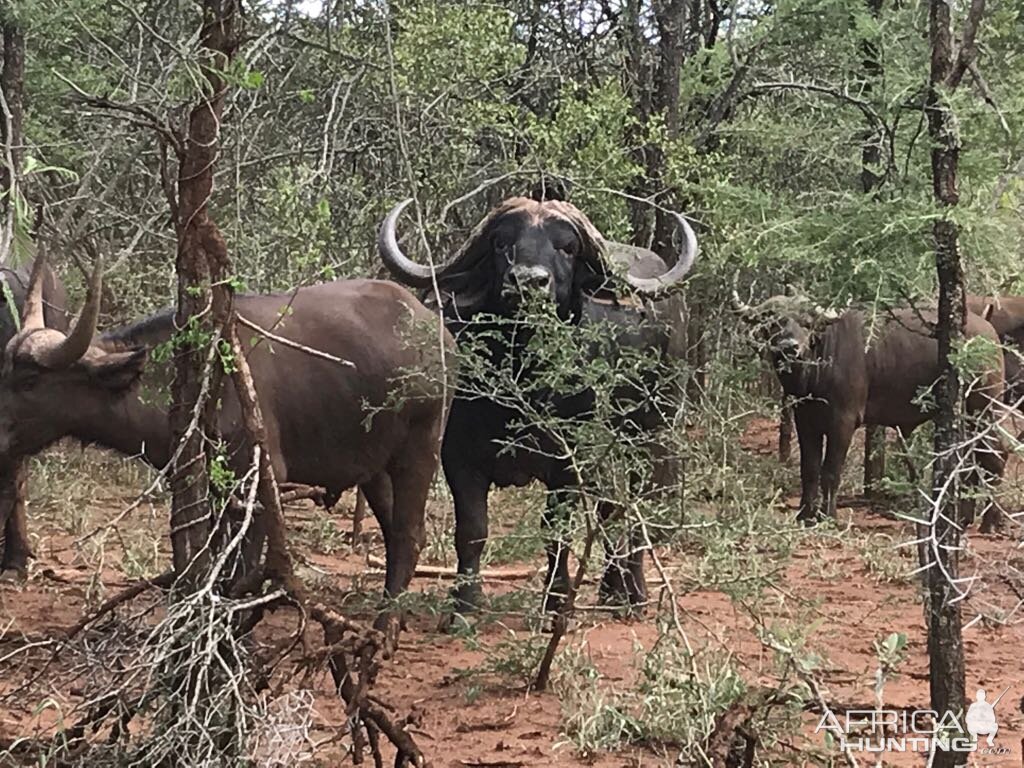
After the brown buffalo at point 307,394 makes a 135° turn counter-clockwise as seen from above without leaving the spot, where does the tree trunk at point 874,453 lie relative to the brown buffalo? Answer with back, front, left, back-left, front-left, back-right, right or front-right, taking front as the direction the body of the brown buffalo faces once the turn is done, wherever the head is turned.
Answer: left

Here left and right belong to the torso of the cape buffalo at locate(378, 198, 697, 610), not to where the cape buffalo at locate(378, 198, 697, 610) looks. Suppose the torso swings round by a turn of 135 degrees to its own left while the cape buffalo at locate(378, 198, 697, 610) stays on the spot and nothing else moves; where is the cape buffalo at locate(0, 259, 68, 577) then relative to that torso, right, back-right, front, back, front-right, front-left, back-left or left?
back

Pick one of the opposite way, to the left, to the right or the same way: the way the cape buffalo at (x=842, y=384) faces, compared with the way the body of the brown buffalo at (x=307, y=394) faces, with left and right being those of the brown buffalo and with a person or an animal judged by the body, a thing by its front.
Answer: the same way

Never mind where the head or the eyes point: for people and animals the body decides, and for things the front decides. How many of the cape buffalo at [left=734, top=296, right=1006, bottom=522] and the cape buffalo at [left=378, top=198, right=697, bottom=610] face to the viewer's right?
0

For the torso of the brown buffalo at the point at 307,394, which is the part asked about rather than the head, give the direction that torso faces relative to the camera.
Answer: to the viewer's left

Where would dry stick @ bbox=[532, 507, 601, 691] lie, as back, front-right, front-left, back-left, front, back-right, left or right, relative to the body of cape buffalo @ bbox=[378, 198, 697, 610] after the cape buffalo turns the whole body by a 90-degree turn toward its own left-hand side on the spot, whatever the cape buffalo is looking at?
front-right

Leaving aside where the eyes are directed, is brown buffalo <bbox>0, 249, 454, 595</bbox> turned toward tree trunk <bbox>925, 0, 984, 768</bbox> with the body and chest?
no

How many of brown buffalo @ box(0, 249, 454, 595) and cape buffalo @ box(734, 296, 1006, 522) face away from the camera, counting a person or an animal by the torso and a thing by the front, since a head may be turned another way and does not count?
0

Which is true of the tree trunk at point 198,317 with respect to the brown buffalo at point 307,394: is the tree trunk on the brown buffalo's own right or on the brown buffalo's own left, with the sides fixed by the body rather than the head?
on the brown buffalo's own left

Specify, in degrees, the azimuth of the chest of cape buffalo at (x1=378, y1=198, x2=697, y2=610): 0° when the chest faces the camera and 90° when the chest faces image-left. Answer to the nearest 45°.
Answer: approximately 45°

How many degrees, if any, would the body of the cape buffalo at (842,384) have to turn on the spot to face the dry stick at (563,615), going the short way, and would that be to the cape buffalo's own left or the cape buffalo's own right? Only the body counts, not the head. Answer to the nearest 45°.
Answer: approximately 45° to the cape buffalo's own left

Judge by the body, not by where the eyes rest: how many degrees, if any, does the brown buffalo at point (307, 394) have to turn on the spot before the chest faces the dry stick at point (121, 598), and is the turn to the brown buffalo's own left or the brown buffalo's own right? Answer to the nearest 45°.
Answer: approximately 90° to the brown buffalo's own left

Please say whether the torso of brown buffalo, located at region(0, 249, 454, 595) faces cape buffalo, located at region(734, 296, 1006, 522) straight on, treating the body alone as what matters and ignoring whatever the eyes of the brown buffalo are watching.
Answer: no

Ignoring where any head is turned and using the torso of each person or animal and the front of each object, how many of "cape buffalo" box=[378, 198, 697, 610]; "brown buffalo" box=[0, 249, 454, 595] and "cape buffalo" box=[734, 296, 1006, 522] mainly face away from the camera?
0
